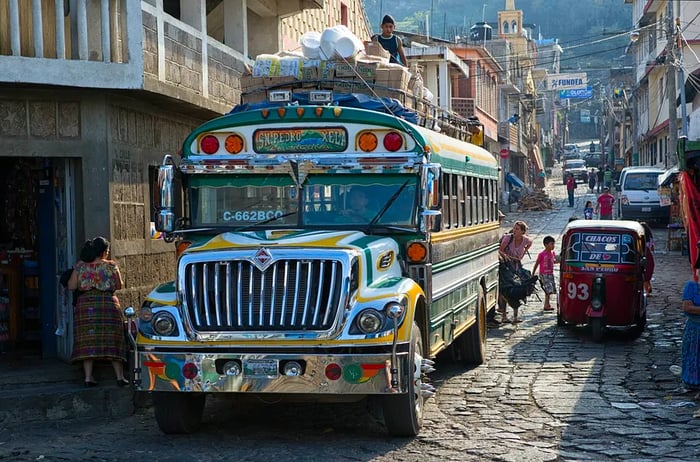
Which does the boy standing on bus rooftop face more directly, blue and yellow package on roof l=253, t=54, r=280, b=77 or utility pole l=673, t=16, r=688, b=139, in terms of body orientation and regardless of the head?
the blue and yellow package on roof

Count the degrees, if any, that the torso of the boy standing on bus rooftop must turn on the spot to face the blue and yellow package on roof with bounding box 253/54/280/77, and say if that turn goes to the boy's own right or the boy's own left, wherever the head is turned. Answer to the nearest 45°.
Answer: approximately 45° to the boy's own right

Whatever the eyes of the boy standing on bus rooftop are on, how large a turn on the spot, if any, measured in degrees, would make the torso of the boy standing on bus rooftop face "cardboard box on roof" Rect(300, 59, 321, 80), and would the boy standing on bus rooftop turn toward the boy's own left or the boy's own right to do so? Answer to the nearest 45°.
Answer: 0° — they already face it

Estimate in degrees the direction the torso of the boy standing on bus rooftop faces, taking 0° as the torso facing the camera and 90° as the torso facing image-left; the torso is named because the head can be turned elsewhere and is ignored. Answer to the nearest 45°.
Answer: approximately 0°
